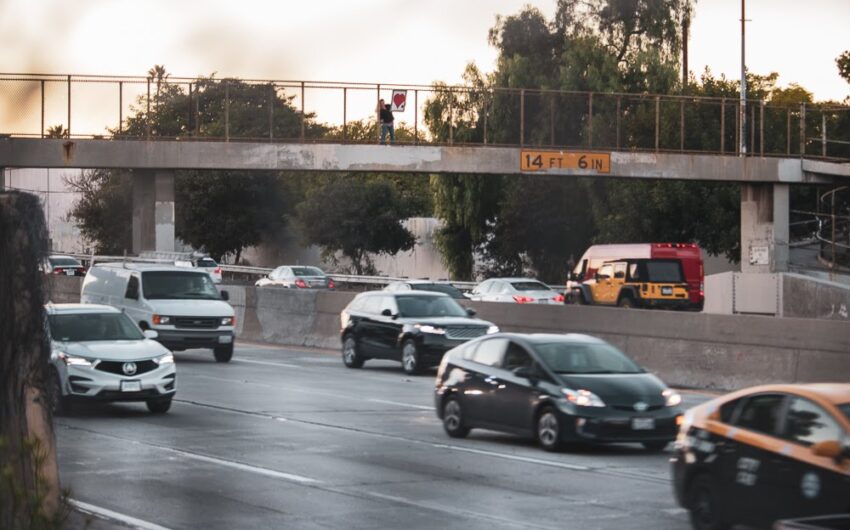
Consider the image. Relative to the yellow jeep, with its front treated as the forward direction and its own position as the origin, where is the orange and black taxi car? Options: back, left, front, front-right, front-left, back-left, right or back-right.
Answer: back-left

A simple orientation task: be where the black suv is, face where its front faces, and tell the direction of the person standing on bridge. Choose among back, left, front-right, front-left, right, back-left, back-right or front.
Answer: back-left
